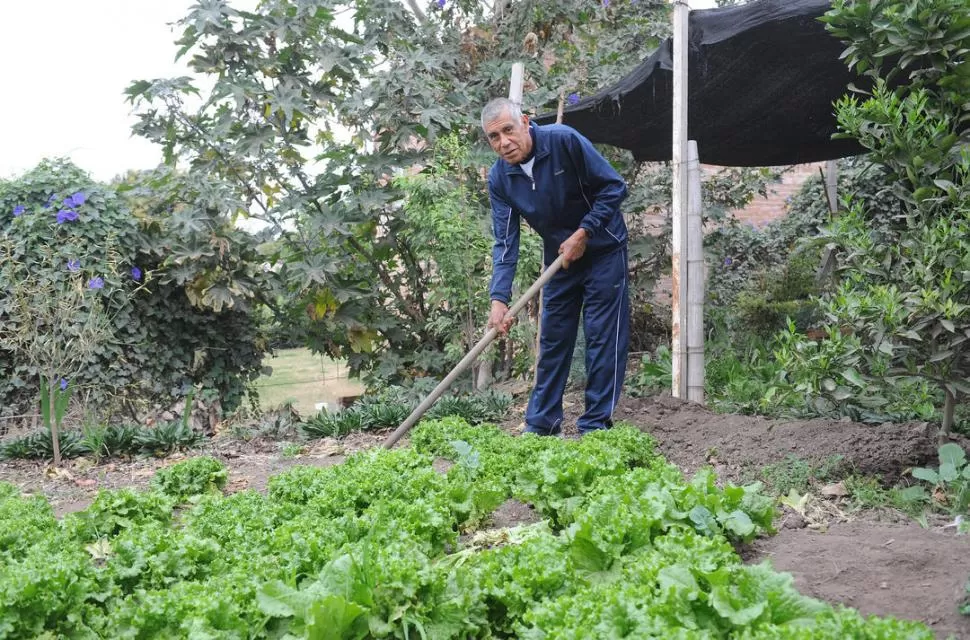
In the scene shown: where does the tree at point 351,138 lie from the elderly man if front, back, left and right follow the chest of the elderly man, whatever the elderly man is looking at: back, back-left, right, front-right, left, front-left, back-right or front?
right

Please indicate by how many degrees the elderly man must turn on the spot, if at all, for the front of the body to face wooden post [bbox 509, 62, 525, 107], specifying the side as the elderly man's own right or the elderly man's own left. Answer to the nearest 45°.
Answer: approximately 135° to the elderly man's own right

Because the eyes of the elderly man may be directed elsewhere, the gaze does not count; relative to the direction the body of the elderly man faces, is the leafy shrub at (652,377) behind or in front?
behind

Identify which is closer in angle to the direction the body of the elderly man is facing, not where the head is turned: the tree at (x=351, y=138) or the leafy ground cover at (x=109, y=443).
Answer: the leafy ground cover

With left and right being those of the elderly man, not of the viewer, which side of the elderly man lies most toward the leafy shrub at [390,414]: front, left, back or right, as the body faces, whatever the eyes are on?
right

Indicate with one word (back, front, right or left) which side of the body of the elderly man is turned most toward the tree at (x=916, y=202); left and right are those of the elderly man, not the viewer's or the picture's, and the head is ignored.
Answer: left

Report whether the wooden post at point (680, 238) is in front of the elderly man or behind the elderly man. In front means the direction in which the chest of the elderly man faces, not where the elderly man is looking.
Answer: behind

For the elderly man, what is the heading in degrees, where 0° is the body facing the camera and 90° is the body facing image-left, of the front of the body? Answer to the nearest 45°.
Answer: approximately 45°

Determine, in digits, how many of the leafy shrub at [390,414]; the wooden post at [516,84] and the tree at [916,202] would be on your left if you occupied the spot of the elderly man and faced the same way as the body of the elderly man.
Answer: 1

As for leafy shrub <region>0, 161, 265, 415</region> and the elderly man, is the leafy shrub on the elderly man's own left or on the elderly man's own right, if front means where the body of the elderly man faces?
on the elderly man's own right
